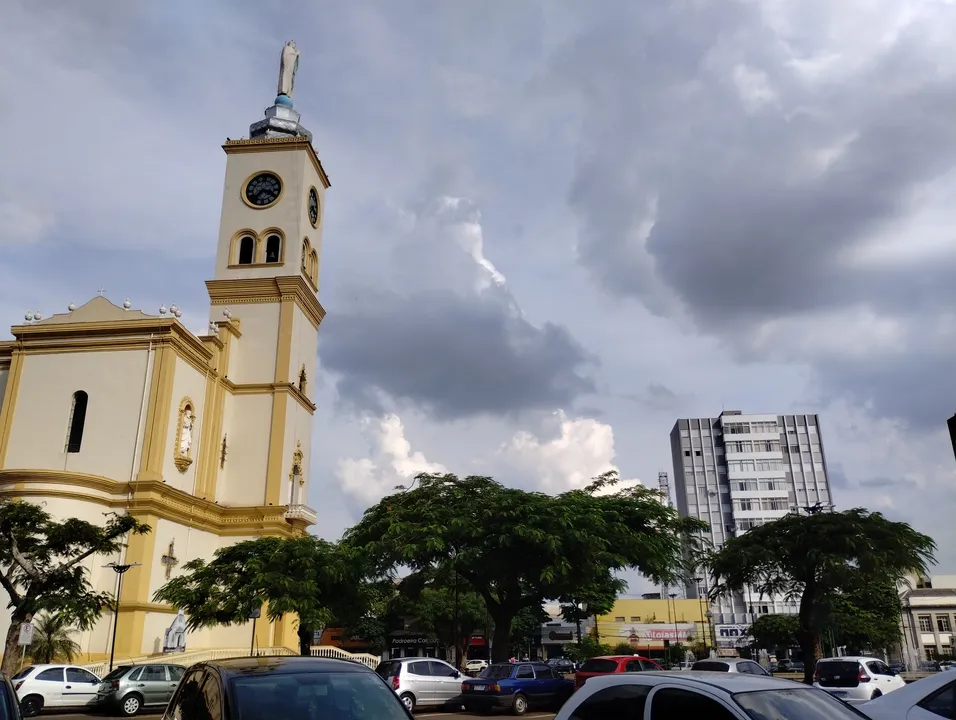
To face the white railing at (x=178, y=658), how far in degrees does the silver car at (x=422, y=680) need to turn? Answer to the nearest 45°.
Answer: approximately 90° to its left

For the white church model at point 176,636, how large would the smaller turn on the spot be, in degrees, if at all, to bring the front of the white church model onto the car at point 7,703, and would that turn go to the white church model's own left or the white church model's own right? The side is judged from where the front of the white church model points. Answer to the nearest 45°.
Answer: approximately 45° to the white church model's own right

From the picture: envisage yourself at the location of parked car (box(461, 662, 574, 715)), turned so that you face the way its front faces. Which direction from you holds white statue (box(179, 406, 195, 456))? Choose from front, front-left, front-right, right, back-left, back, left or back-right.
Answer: left

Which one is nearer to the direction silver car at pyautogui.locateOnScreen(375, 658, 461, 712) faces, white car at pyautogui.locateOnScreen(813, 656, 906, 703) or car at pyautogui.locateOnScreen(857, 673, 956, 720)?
the white car

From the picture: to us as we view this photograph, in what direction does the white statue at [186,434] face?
facing the viewer and to the right of the viewer

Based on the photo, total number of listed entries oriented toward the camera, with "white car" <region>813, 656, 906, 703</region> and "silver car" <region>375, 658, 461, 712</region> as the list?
0

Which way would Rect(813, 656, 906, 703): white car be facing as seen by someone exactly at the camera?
facing away from the viewer and to the right of the viewer
